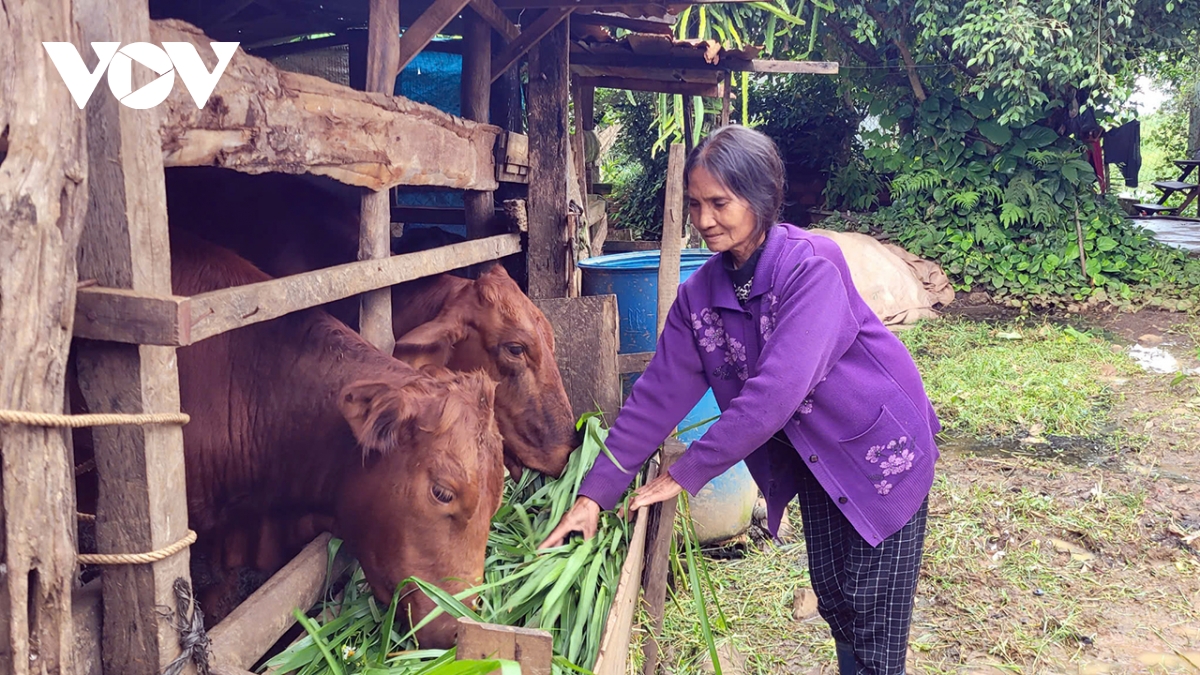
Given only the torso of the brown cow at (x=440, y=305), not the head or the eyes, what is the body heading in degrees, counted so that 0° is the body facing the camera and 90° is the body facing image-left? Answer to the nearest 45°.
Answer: approximately 270°

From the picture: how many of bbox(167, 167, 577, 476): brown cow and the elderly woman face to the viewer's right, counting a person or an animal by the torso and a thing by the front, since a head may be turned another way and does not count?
1

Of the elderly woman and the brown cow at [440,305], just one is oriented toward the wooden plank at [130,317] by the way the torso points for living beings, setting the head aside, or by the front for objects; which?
the elderly woman

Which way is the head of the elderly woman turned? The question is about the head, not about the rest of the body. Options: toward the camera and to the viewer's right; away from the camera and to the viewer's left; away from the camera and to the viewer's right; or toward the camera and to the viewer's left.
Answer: toward the camera and to the viewer's left

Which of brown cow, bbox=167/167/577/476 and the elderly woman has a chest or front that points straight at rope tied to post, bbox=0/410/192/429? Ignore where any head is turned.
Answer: the elderly woman

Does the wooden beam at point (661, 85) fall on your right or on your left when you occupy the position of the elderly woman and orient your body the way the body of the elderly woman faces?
on your right

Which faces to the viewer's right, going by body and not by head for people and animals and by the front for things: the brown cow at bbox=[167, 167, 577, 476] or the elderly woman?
the brown cow

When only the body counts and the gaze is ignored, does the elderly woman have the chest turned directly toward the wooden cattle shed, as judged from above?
yes

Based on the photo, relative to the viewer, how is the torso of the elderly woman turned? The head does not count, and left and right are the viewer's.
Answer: facing the viewer and to the left of the viewer

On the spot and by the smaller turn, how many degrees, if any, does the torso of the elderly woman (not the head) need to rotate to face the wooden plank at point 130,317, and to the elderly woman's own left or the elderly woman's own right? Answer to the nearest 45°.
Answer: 0° — they already face it

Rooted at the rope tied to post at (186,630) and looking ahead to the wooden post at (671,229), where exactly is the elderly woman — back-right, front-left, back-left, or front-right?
front-right

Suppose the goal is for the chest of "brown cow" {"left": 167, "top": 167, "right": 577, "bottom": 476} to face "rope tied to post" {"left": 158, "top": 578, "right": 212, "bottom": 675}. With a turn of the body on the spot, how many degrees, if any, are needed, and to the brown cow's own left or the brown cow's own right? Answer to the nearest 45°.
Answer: approximately 90° to the brown cow's own right

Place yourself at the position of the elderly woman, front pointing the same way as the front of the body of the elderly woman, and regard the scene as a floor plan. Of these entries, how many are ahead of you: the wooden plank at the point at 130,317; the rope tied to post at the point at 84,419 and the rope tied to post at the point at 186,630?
3

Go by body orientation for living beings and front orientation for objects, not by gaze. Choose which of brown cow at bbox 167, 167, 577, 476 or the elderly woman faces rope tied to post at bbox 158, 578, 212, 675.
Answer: the elderly woman
